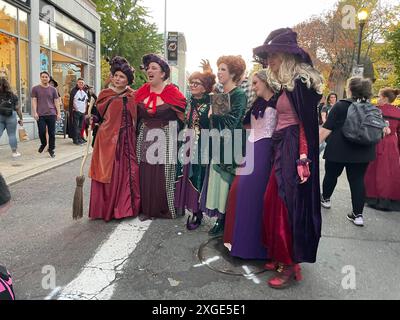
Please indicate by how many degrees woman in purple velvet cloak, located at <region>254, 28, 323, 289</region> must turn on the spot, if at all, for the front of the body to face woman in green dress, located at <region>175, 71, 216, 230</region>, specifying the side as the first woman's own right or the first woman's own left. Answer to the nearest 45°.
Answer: approximately 45° to the first woman's own right

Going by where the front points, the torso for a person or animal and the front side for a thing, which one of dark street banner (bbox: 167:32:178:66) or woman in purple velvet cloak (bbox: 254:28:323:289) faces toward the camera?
the dark street banner

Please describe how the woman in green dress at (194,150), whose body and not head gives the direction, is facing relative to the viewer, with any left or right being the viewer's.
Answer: facing the viewer and to the left of the viewer

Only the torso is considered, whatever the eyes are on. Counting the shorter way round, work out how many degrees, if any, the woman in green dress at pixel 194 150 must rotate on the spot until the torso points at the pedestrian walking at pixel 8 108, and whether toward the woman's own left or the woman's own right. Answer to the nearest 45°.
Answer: approximately 90° to the woman's own right

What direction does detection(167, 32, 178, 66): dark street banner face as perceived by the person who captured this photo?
facing the viewer

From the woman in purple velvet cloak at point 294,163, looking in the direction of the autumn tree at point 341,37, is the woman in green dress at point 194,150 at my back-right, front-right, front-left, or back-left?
front-left

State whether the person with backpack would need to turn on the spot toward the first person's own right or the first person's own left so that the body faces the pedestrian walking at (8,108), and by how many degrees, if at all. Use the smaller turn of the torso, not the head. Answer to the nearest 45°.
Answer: approximately 45° to the first person's own left

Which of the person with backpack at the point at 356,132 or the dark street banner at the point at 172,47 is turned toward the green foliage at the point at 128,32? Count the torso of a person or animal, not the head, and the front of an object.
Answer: the person with backpack

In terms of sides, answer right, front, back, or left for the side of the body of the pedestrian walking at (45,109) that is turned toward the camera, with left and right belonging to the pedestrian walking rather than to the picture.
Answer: front

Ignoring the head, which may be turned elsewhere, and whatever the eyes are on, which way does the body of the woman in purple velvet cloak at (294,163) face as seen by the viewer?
to the viewer's left

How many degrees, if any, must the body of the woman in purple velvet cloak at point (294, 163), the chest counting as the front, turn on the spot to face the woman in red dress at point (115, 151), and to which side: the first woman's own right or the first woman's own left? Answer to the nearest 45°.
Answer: approximately 45° to the first woman's own right

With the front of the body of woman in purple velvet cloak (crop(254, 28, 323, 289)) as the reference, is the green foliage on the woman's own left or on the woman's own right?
on the woman's own right

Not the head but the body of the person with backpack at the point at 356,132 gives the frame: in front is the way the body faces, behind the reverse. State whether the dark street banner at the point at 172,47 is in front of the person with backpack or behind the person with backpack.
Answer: in front

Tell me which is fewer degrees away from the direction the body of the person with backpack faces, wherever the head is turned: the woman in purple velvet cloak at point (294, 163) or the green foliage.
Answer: the green foliage

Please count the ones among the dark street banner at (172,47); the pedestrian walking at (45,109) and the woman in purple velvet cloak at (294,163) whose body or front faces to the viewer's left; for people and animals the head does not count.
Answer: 1

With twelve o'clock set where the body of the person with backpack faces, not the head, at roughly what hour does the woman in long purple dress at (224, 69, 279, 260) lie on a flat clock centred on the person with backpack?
The woman in long purple dress is roughly at 8 o'clock from the person with backpack.

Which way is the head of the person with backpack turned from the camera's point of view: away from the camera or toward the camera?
away from the camera
